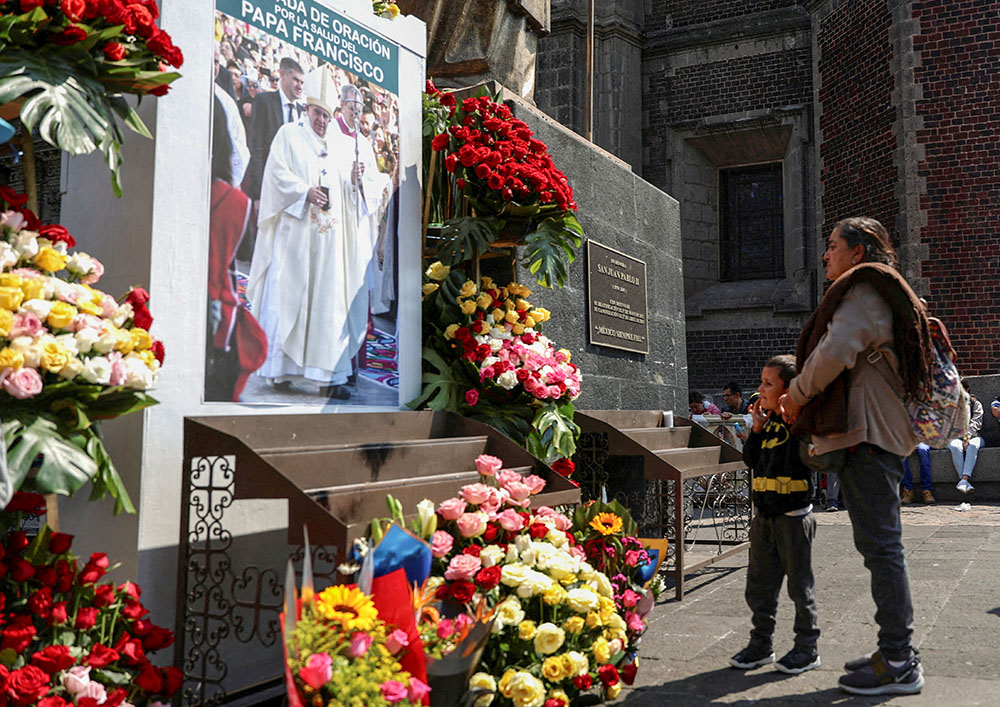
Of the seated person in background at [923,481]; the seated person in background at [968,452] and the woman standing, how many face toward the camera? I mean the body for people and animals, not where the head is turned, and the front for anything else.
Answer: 2

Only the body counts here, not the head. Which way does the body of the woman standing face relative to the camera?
to the viewer's left

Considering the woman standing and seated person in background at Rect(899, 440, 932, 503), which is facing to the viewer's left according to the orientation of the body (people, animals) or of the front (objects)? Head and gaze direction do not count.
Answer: the woman standing

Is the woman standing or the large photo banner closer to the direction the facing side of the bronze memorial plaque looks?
the woman standing

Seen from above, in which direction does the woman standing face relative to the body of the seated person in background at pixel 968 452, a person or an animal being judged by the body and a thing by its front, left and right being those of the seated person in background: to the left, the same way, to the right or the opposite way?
to the right

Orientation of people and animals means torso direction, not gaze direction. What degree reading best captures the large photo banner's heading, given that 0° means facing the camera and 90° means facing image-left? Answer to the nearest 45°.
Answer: approximately 315°

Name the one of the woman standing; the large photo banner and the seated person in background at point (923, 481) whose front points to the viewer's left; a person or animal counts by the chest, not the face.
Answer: the woman standing

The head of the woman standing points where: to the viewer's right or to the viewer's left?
to the viewer's left
